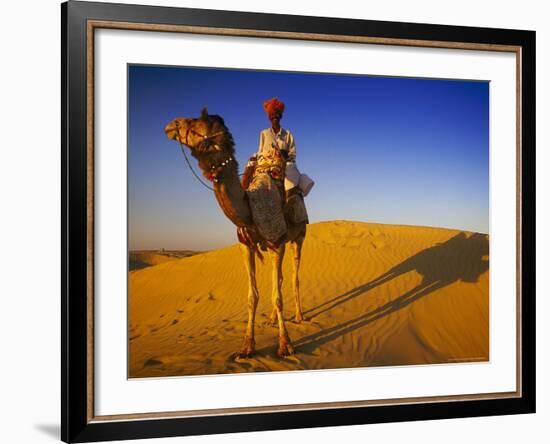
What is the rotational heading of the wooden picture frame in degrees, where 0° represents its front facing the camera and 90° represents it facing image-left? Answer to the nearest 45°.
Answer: approximately 315°
